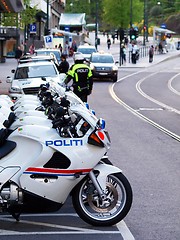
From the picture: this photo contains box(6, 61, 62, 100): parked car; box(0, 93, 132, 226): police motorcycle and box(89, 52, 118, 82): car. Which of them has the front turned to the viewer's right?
the police motorcycle

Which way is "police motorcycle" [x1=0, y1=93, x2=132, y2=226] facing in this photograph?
to the viewer's right

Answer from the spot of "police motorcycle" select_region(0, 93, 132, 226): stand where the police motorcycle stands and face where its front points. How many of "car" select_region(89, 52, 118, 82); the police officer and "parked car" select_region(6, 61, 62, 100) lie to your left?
3

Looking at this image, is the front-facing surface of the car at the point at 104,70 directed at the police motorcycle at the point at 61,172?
yes

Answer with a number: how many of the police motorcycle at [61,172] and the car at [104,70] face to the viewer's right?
1

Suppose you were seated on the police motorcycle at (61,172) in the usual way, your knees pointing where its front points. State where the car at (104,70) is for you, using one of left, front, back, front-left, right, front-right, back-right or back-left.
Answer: left

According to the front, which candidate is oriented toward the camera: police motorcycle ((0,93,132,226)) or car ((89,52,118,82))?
the car

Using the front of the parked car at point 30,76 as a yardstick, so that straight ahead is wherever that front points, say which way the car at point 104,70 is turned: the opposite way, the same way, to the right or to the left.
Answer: the same way

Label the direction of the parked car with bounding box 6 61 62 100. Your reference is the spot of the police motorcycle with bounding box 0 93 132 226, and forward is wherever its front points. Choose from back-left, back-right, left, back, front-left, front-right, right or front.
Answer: left

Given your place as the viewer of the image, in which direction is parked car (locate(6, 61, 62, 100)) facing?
facing the viewer

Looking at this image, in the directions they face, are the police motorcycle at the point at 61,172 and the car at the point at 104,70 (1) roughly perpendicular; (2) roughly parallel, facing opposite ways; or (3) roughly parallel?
roughly perpendicular

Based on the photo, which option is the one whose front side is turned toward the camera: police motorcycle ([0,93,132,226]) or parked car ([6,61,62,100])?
the parked car

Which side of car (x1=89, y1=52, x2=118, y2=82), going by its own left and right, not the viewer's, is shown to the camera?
front

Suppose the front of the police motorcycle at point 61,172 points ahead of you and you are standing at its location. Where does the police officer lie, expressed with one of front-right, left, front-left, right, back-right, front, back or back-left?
left

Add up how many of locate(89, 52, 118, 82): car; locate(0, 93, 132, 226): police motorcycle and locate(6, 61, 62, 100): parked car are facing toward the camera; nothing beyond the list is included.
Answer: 2

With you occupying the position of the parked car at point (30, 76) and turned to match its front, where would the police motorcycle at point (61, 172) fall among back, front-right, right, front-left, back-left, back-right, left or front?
front
